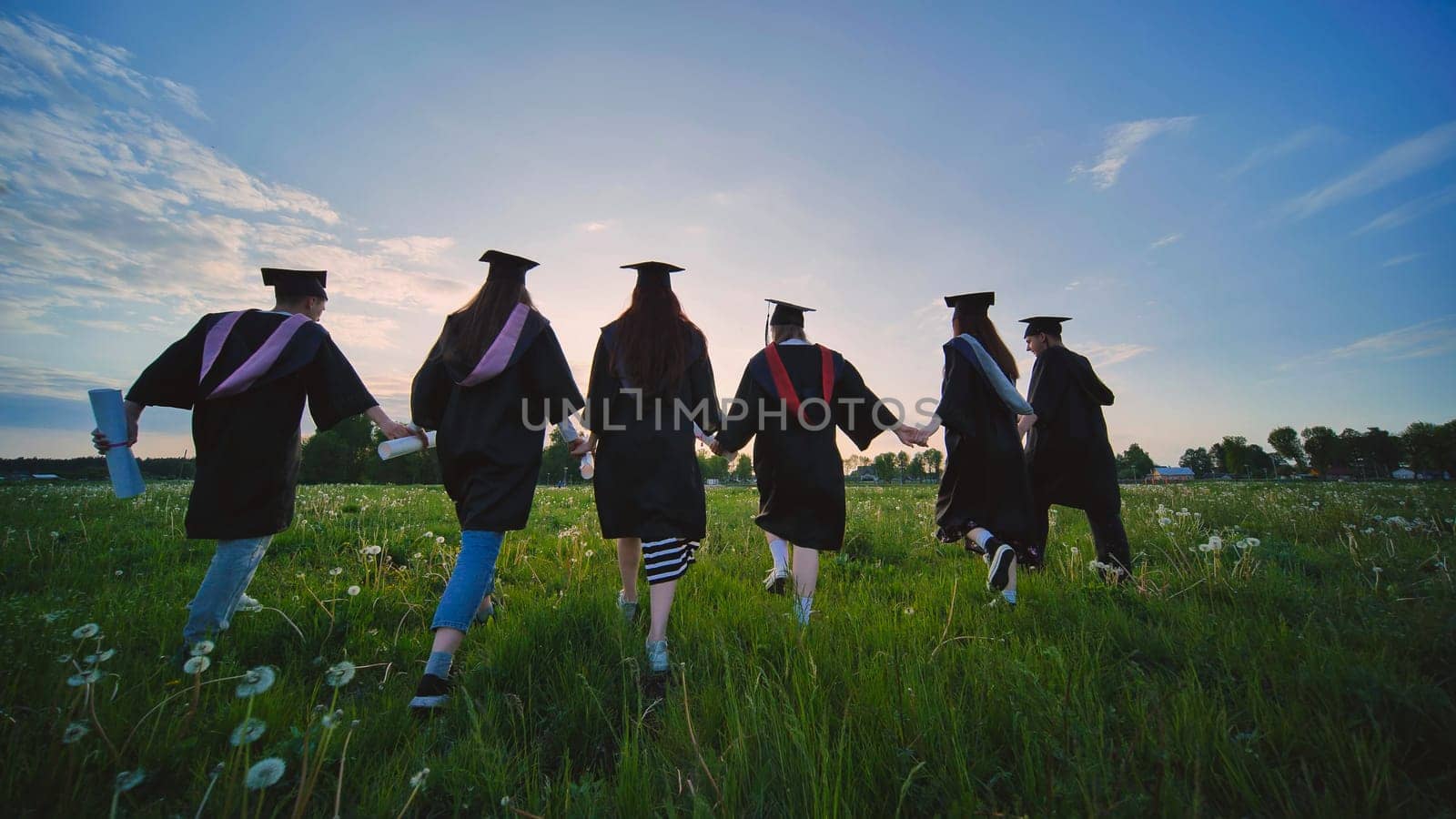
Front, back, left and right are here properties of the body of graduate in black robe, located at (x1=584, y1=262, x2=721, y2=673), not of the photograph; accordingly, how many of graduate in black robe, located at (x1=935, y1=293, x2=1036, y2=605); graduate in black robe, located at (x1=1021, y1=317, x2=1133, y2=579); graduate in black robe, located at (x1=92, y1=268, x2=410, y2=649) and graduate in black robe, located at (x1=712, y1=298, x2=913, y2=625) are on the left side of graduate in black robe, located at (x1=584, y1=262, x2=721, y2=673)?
1

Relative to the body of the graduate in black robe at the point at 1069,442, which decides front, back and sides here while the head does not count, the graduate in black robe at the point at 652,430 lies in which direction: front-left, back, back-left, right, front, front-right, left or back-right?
left

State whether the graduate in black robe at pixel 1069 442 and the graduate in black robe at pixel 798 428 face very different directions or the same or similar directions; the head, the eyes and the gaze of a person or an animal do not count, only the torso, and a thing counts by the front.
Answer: same or similar directions

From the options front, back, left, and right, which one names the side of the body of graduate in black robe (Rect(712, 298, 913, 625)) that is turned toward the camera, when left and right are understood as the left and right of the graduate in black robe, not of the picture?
back

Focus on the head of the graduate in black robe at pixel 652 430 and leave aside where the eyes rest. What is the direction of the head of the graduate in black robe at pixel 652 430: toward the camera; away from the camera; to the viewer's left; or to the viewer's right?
away from the camera

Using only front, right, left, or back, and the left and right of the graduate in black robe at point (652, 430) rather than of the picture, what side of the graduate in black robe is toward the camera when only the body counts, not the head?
back

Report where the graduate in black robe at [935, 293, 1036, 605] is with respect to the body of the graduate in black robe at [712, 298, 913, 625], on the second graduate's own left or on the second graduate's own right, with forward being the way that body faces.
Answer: on the second graduate's own right

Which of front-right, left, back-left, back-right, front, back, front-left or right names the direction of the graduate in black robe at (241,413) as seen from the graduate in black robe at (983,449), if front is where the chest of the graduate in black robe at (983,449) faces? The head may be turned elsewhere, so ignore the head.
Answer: left

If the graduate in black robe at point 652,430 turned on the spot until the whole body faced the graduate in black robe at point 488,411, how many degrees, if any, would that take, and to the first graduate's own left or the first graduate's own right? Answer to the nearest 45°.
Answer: approximately 90° to the first graduate's own left

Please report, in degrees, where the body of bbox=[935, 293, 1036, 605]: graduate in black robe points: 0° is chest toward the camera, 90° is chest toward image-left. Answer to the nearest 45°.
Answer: approximately 135°

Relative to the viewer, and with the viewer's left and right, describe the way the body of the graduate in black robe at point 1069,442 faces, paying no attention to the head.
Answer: facing away from the viewer and to the left of the viewer

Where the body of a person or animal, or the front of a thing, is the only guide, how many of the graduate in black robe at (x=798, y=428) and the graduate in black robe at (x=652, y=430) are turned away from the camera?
2

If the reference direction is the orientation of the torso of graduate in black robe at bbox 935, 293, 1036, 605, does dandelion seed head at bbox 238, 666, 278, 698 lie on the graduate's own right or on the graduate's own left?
on the graduate's own left

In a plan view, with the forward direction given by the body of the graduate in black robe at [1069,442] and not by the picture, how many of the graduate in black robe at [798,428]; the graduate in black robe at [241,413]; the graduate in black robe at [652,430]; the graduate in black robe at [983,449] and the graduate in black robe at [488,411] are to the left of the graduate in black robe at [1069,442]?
5

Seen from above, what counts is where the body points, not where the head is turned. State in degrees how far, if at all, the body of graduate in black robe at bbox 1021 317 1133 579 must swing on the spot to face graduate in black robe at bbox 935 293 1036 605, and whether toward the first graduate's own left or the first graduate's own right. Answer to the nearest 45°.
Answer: approximately 90° to the first graduate's own left

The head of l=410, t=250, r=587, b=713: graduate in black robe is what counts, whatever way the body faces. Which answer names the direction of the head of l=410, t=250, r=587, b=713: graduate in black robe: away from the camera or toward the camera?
away from the camera

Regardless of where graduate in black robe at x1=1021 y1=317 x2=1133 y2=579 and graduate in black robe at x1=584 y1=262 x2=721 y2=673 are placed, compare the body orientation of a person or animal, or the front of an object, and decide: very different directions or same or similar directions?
same or similar directions
